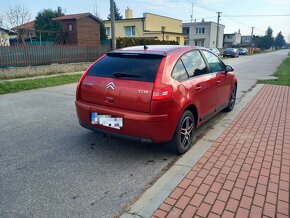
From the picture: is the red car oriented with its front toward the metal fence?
no

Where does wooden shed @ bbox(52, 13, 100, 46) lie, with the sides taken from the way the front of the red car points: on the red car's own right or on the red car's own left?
on the red car's own left

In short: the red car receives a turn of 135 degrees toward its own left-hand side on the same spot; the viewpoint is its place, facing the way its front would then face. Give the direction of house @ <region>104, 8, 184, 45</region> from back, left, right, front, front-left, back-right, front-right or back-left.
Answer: right

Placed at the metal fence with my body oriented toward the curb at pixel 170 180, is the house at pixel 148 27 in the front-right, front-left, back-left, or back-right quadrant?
back-left

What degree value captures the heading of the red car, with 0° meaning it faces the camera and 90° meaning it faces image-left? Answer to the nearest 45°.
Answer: approximately 225°
